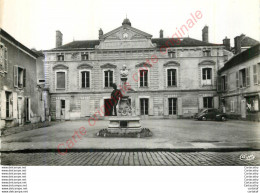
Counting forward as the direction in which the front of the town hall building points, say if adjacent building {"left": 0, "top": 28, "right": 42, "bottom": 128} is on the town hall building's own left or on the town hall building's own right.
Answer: on the town hall building's own right

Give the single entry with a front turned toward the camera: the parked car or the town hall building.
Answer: the town hall building

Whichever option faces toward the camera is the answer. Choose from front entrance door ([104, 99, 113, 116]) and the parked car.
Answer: the front entrance door

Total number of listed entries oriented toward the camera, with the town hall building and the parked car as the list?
1

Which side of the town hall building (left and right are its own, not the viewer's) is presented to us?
front

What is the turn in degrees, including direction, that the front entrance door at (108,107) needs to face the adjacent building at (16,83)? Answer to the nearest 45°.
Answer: approximately 45° to its right

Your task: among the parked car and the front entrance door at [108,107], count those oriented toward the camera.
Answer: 1

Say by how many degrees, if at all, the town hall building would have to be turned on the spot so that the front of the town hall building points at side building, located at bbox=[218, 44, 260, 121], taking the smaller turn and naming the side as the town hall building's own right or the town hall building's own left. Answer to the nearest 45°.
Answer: approximately 45° to the town hall building's own left
